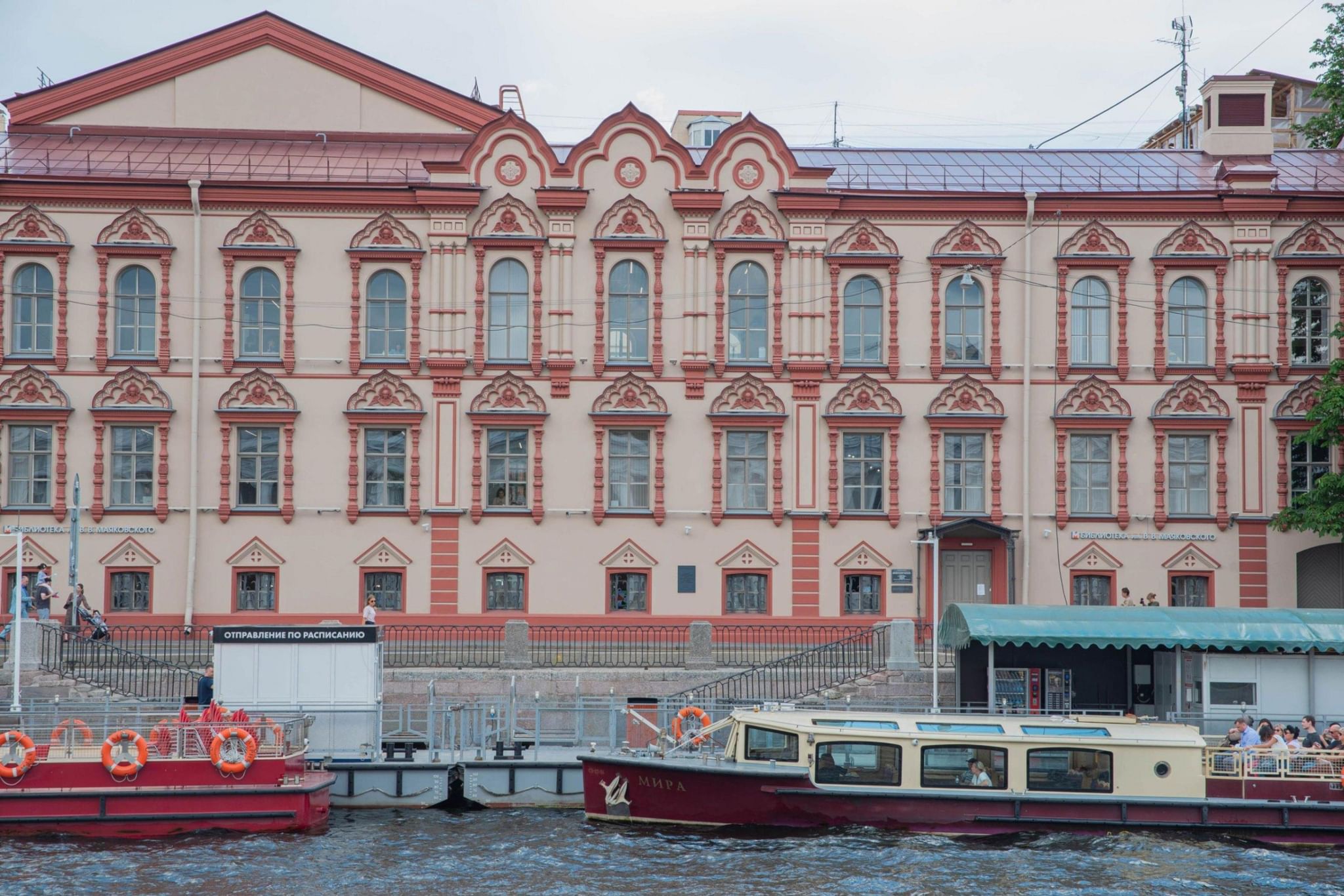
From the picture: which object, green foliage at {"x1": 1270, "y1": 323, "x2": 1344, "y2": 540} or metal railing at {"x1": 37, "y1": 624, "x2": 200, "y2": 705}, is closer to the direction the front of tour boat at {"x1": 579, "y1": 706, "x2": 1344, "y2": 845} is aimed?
the metal railing

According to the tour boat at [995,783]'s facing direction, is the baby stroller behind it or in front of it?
in front

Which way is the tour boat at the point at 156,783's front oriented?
to the viewer's left

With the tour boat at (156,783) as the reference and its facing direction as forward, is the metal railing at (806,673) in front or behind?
behind

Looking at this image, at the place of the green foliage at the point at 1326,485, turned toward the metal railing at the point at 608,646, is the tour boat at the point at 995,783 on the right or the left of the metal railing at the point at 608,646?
left

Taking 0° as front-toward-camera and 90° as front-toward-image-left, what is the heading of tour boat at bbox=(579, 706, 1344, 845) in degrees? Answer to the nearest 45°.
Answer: approximately 90°

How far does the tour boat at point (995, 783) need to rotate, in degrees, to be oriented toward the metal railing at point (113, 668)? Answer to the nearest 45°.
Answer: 0° — it already faces it

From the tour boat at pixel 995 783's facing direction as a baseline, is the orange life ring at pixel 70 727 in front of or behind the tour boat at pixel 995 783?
in front
